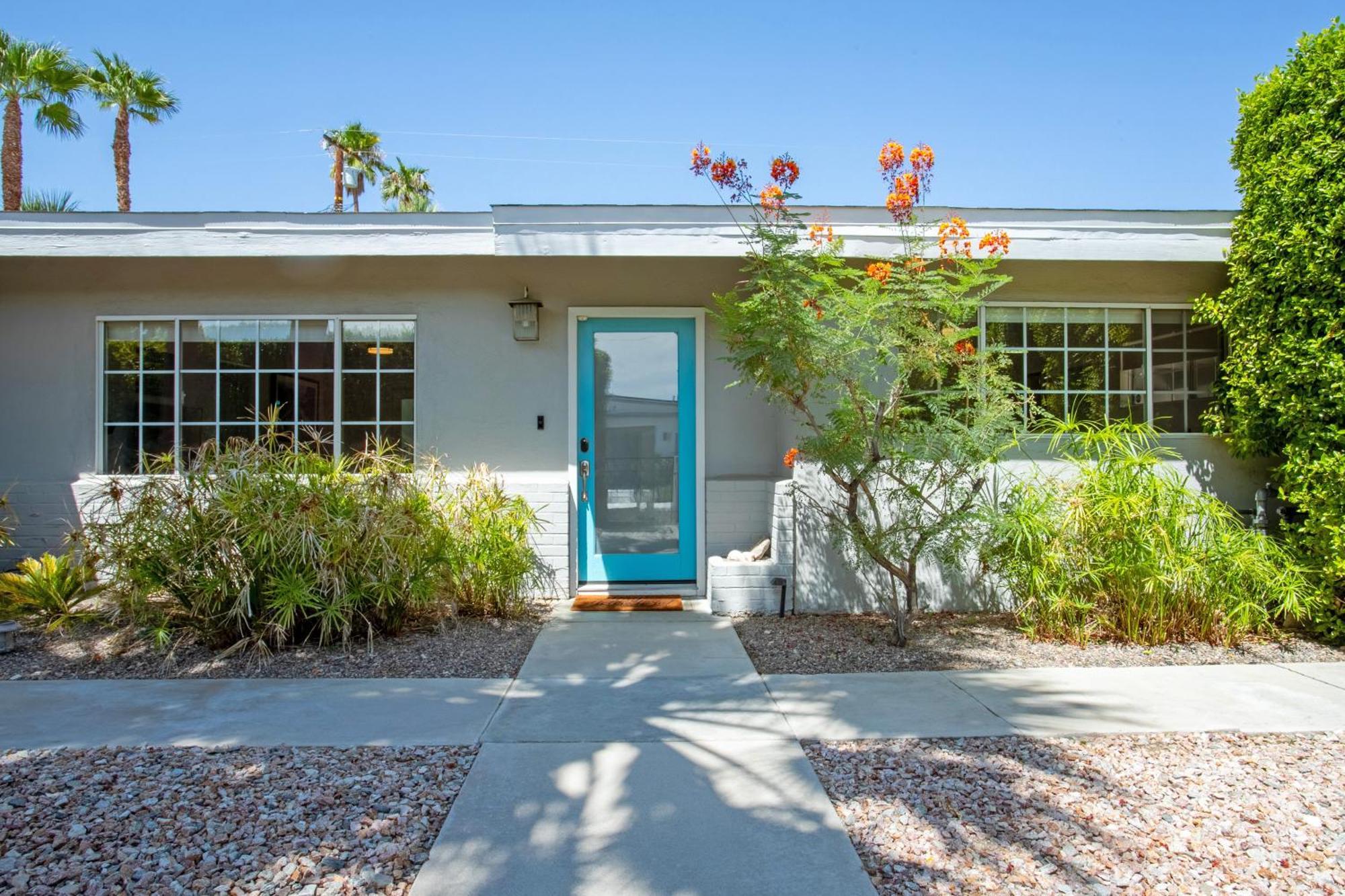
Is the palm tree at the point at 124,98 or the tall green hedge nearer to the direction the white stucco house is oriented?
the tall green hedge

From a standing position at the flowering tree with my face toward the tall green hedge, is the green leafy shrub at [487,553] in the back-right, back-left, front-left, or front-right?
back-left

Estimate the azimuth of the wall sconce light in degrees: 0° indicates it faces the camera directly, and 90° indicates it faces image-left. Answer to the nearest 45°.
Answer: approximately 0°

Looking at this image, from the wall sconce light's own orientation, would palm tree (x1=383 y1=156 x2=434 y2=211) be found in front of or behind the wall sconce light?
behind

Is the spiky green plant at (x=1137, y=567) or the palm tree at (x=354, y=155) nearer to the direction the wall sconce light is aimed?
the spiky green plant

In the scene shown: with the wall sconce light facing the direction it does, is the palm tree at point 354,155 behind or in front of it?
behind

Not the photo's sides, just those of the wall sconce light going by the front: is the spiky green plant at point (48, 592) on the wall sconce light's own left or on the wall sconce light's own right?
on the wall sconce light's own right

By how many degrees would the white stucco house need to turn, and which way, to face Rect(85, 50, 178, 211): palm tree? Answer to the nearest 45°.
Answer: approximately 135° to its right

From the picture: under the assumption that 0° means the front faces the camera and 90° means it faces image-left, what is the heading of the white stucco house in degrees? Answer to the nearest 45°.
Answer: approximately 0°
